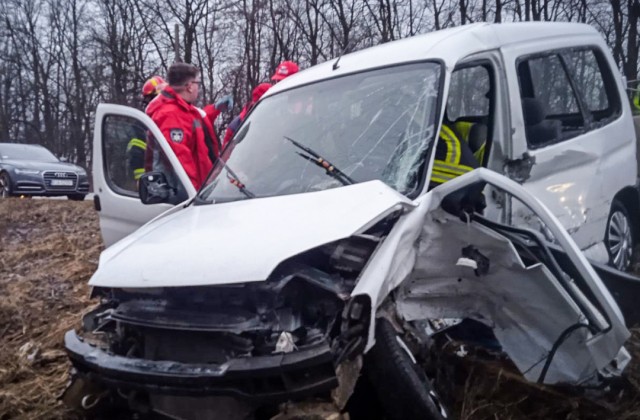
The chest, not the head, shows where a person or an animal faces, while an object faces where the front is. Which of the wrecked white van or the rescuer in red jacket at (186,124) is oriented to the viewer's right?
the rescuer in red jacket

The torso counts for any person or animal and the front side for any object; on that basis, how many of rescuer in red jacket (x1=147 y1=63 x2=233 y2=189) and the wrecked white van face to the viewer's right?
1

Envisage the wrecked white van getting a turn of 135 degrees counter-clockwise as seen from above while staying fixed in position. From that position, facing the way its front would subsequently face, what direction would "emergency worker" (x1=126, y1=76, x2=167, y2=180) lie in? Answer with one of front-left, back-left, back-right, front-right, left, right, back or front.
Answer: back-left

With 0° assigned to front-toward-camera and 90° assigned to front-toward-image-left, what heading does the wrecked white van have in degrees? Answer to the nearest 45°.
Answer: approximately 45°

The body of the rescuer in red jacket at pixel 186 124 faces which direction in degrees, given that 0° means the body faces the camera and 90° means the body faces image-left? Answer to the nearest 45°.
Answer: approximately 270°

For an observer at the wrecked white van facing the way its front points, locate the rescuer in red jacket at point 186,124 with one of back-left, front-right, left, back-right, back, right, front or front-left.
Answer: right

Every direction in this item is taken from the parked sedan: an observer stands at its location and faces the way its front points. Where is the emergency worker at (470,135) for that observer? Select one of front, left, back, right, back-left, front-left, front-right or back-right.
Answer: front-right

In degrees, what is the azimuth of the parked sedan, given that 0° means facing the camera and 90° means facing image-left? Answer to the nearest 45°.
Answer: approximately 315°

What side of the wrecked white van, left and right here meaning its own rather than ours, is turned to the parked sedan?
right
